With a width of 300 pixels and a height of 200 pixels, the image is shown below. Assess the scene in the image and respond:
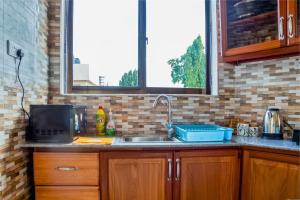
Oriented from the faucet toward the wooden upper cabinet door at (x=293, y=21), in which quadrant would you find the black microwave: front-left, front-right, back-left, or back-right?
back-right

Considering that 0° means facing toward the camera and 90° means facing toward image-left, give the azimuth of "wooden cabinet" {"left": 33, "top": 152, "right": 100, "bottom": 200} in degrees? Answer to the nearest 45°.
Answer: approximately 0°

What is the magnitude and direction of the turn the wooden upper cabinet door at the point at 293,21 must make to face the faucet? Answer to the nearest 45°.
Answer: approximately 45° to its right

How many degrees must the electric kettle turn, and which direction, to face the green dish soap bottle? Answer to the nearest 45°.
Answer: approximately 45° to its right

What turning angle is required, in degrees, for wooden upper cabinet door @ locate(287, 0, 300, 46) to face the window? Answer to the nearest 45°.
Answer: approximately 45° to its right

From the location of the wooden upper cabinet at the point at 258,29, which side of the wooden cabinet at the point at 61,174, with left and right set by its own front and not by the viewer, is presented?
left
